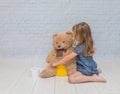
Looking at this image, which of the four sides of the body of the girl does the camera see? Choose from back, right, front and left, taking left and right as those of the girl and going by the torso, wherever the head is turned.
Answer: left

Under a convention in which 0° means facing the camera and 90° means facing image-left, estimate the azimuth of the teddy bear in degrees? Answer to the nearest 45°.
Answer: approximately 45°
